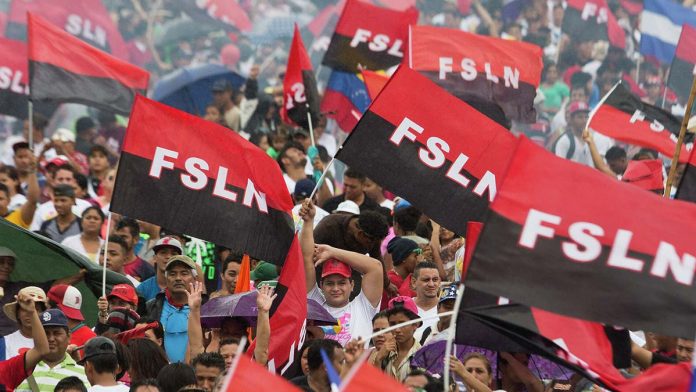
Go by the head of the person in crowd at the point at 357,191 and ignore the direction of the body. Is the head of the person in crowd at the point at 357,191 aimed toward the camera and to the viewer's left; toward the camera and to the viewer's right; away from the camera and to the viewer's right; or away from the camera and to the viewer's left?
toward the camera and to the viewer's left

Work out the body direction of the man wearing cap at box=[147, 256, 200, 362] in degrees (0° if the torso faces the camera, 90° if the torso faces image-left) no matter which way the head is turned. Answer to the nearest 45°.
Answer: approximately 0°

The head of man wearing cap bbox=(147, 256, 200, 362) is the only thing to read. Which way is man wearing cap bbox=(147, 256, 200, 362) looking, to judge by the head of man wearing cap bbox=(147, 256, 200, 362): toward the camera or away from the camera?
toward the camera

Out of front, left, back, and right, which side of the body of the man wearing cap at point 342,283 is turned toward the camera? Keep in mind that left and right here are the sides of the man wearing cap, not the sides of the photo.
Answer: front

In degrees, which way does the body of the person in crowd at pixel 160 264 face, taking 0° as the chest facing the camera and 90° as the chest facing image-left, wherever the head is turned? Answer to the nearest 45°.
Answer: approximately 315°

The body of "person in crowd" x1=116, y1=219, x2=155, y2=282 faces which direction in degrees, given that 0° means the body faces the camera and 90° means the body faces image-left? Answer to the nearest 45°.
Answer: approximately 45°

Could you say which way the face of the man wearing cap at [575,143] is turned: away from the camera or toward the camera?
toward the camera

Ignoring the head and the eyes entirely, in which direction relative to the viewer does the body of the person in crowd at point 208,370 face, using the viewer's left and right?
facing the viewer
